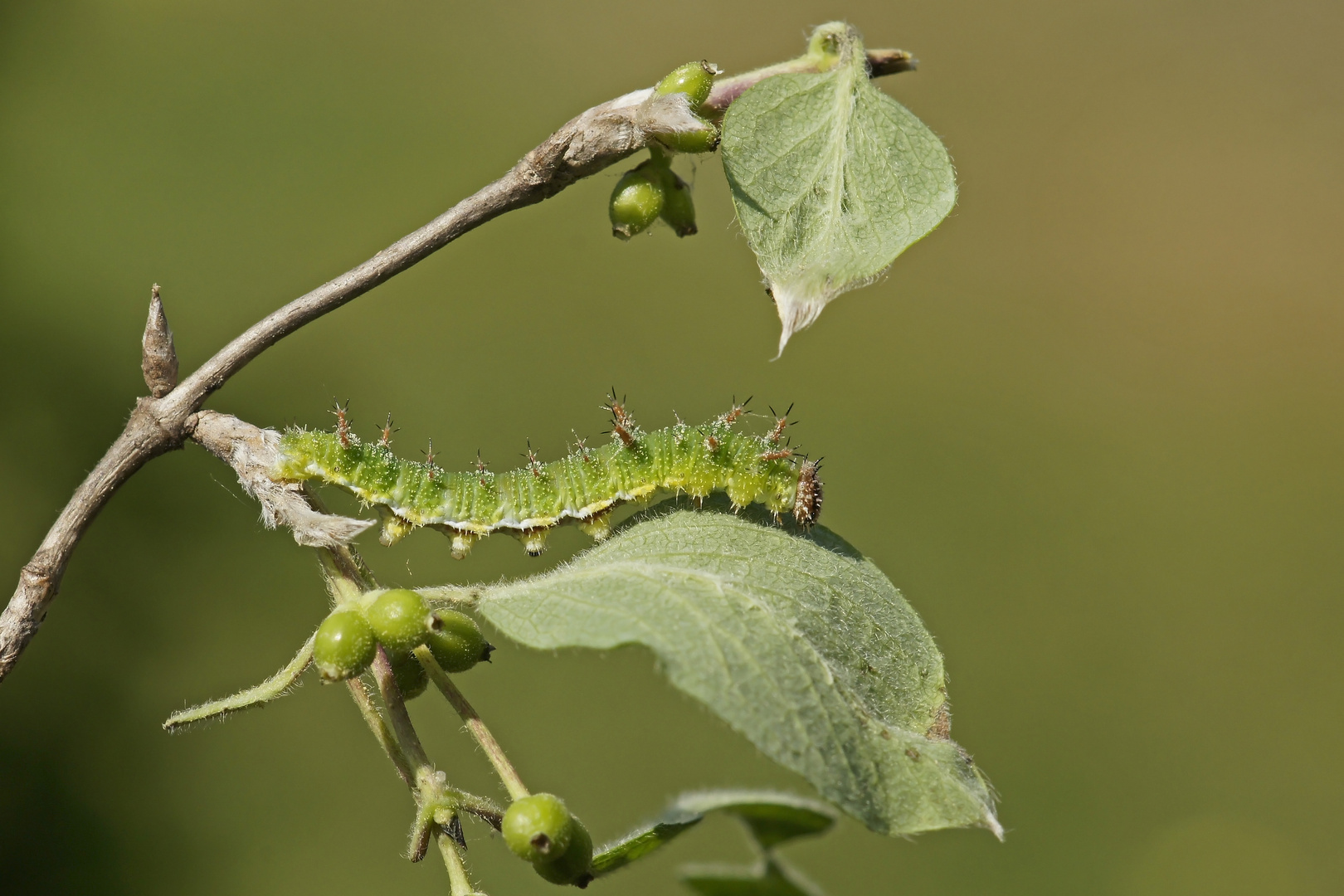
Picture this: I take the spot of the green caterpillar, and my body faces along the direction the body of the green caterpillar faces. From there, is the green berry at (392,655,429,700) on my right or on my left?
on my right

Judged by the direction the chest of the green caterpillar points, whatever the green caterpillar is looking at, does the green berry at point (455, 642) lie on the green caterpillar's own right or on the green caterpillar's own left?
on the green caterpillar's own right

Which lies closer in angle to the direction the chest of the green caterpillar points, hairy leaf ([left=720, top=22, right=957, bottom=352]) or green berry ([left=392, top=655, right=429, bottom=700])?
the hairy leaf

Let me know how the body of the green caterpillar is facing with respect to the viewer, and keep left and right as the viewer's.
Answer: facing to the right of the viewer

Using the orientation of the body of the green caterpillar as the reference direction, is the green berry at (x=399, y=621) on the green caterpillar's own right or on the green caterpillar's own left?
on the green caterpillar's own right
